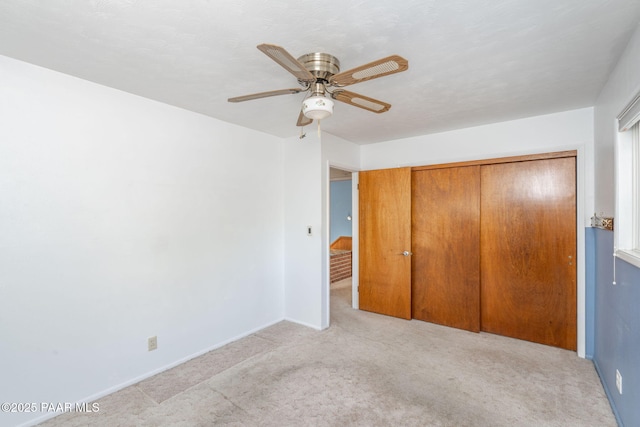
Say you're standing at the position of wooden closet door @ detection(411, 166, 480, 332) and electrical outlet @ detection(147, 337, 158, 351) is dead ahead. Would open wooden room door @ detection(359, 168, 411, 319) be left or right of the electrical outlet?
right

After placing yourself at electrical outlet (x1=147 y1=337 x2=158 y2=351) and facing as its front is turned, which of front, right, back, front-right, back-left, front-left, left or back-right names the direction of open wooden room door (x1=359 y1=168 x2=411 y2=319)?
front-left

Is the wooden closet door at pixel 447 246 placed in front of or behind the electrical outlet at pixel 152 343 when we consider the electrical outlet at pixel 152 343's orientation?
in front

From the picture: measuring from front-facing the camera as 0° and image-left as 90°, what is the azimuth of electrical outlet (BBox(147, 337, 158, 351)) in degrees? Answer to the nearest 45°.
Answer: approximately 315°

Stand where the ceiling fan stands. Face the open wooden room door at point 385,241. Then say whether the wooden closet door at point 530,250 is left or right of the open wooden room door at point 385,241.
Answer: right

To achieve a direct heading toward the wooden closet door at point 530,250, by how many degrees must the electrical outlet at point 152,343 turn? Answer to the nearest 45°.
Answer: approximately 45° to its left
